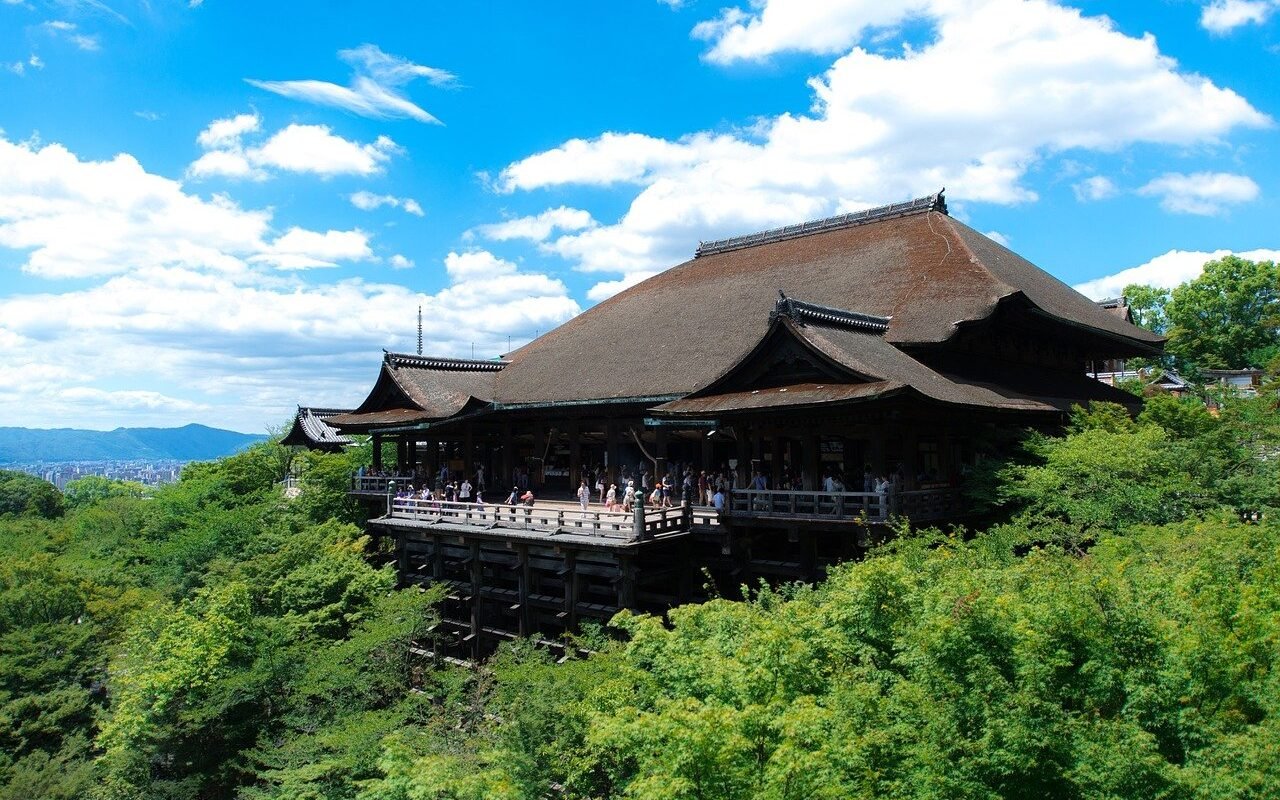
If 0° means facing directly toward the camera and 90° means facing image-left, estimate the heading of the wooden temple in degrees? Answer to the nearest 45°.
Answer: approximately 45°
